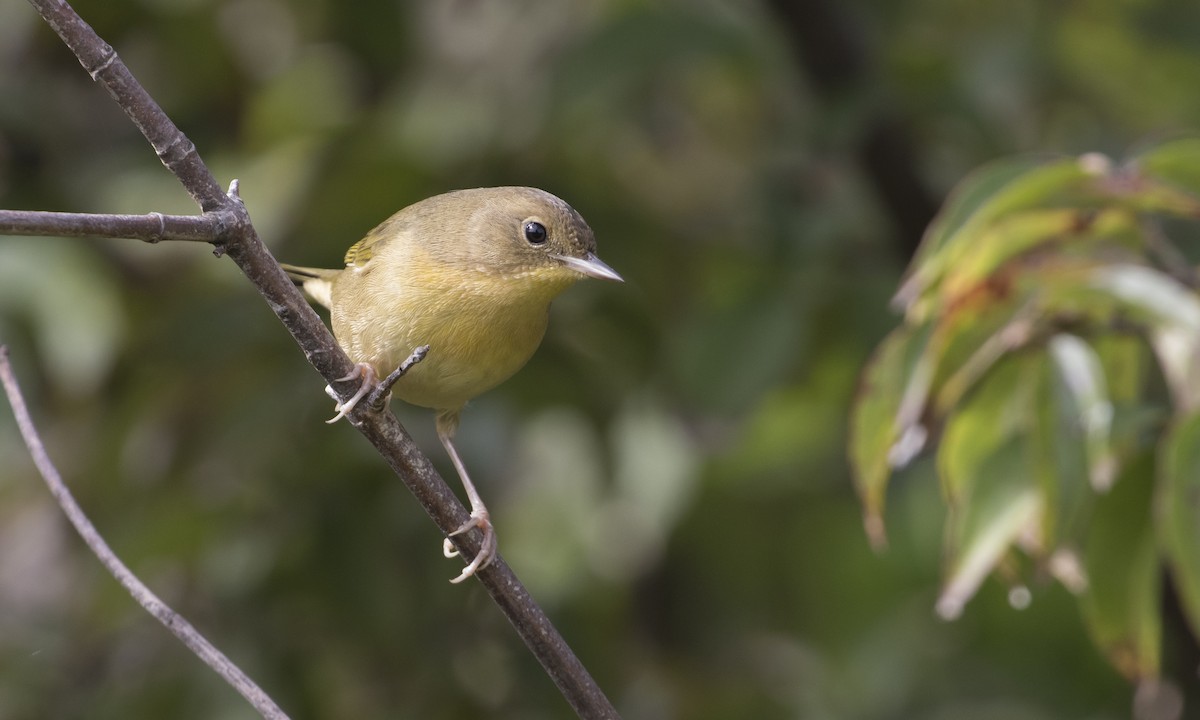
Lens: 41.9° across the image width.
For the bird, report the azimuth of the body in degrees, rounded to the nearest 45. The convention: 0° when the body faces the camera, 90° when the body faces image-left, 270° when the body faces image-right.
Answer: approximately 315°

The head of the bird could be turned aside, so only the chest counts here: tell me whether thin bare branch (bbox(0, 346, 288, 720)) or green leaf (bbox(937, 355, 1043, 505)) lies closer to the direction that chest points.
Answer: the green leaf

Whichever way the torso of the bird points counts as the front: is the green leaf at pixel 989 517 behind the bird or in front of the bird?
in front

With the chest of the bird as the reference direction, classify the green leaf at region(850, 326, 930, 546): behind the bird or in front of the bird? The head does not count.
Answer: in front

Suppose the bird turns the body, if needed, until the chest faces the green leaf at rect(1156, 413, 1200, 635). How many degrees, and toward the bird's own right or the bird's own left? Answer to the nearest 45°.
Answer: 0° — it already faces it
